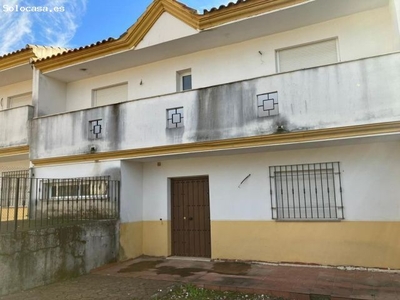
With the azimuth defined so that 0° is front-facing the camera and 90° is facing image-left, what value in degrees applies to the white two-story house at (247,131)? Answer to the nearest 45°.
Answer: approximately 45°
